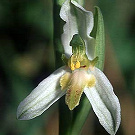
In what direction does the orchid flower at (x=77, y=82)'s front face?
toward the camera
